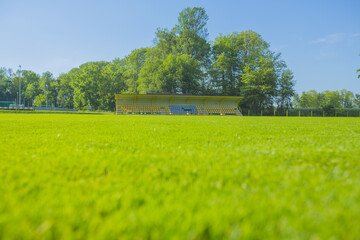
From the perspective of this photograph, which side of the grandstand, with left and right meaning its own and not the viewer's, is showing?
front
